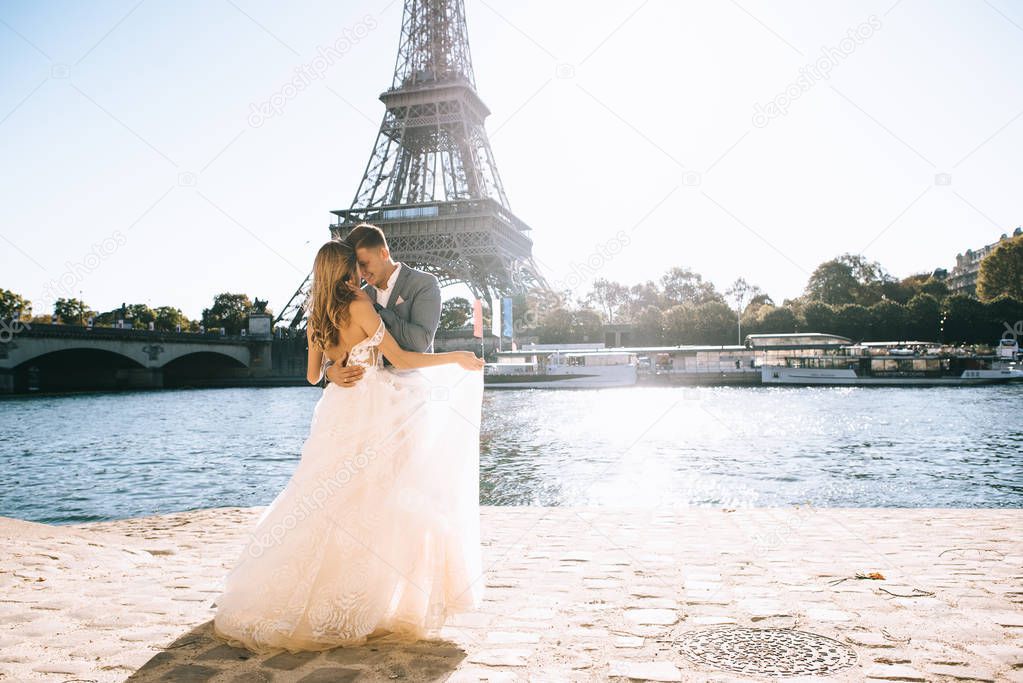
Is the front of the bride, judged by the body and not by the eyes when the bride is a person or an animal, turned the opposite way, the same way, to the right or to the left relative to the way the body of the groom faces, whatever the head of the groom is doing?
the opposite way

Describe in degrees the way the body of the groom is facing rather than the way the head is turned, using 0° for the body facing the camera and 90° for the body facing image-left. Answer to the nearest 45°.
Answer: approximately 45°

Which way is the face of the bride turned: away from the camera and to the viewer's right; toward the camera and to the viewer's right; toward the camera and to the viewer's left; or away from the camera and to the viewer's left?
away from the camera and to the viewer's right

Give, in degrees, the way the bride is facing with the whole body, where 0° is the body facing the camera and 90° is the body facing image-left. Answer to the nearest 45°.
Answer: approximately 225°

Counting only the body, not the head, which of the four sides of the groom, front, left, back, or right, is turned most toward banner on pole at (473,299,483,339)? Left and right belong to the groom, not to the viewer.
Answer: back

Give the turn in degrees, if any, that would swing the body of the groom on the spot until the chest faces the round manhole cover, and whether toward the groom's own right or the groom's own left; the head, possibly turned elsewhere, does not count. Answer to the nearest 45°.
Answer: approximately 90° to the groom's own left
